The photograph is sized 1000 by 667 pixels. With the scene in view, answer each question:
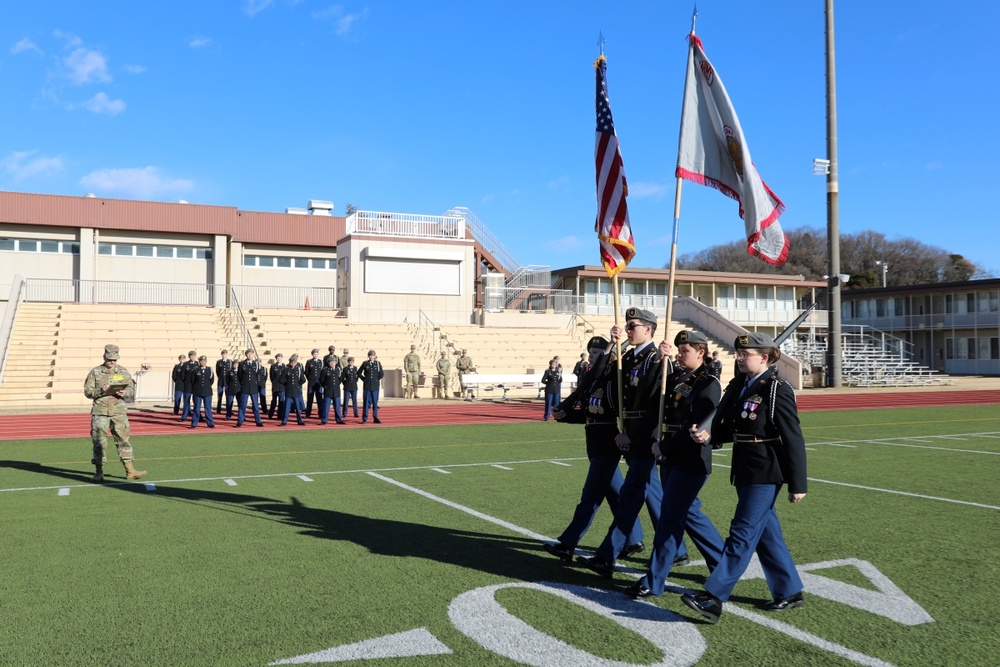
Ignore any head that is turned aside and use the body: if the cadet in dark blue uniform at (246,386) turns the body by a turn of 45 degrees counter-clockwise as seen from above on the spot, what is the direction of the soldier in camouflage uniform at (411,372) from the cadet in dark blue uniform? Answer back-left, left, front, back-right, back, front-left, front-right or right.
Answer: left

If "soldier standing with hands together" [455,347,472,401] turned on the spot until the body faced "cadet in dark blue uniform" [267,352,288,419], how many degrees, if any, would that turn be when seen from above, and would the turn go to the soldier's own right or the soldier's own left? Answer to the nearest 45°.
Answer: approximately 45° to the soldier's own right

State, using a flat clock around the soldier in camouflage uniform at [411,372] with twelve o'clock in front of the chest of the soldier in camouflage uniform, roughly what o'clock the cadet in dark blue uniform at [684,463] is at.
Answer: The cadet in dark blue uniform is roughly at 12 o'clock from the soldier in camouflage uniform.

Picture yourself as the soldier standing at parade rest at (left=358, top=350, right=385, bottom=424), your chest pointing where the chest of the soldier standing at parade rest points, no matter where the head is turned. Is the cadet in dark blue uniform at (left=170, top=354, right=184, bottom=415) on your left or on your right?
on your right

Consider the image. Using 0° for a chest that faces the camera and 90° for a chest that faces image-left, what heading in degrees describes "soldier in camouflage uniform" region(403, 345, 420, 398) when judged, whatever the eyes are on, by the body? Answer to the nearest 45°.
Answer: approximately 0°

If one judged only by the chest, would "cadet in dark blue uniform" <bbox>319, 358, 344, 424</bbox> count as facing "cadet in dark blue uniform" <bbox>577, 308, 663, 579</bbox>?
yes

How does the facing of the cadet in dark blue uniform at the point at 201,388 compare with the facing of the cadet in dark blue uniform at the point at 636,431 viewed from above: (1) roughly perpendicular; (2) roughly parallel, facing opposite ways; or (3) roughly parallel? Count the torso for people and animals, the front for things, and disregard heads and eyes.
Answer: roughly perpendicular

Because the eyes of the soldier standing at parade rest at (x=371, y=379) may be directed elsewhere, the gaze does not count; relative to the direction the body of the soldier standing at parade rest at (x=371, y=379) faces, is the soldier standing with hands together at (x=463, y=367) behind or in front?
behind

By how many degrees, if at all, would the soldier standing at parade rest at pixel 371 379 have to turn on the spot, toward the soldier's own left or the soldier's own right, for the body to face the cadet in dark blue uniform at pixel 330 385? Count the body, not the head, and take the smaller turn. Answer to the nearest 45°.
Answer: approximately 90° to the soldier's own right

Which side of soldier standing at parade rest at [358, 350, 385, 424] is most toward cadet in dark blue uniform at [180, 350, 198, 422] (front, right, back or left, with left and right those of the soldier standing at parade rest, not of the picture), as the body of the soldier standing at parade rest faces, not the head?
right
